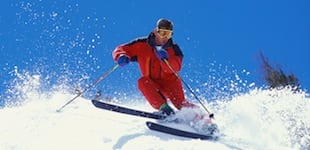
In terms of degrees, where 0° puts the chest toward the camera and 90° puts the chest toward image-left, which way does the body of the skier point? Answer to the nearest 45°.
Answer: approximately 0°
